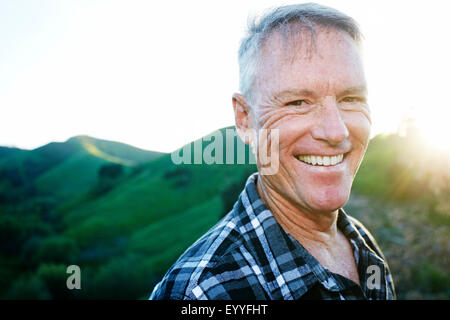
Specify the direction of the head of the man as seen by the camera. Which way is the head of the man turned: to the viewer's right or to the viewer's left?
to the viewer's right

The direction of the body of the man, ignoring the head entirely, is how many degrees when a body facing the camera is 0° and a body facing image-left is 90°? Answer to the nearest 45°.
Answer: approximately 315°
